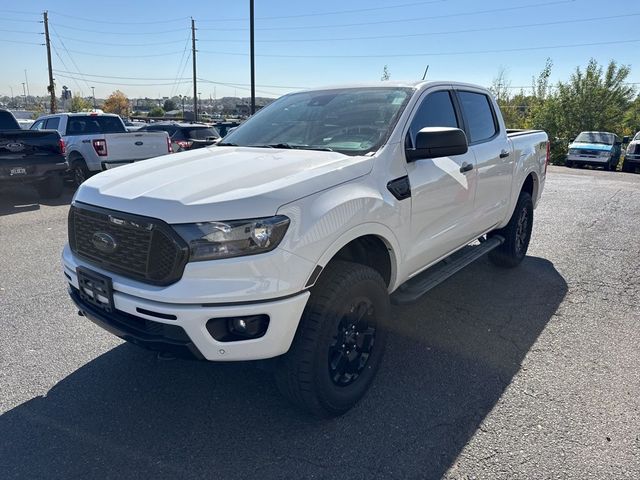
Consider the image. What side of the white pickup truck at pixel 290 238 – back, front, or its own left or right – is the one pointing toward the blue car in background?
back

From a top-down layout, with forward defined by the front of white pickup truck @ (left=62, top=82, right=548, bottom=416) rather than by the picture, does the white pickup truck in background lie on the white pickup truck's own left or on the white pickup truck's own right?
on the white pickup truck's own right

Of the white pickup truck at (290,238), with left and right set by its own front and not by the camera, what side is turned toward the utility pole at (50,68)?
right

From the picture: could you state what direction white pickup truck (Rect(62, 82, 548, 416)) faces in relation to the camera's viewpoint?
facing the viewer and to the left of the viewer

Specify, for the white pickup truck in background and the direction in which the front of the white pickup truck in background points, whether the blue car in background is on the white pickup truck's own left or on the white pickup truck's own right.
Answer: on the white pickup truck's own right

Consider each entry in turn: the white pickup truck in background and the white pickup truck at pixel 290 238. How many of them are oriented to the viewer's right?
0

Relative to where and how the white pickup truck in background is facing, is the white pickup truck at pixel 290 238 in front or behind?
behind

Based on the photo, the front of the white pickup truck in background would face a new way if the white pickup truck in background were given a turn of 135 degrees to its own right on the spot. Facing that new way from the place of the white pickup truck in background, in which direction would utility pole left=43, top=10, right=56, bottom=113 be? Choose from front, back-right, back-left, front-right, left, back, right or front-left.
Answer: left

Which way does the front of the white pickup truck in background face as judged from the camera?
facing away from the viewer and to the left of the viewer
